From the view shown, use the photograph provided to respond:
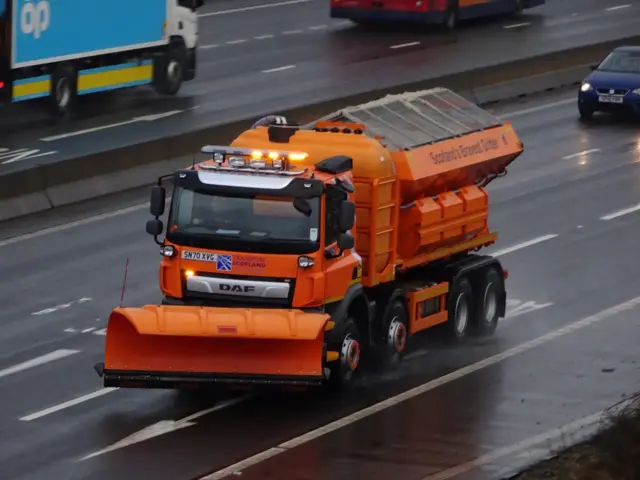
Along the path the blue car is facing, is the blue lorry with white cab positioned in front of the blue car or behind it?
in front

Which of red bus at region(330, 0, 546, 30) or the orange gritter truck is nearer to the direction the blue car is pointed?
the orange gritter truck

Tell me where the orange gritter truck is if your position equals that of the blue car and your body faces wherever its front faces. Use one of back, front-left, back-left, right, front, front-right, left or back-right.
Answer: front-left

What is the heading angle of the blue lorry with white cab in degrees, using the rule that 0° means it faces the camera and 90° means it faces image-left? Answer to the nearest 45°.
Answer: approximately 225°

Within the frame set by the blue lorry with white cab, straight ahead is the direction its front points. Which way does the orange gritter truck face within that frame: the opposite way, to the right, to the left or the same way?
the opposite way

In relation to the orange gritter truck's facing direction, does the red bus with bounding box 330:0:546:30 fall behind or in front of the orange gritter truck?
behind

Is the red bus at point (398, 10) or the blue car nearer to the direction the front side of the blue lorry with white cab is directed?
the red bus

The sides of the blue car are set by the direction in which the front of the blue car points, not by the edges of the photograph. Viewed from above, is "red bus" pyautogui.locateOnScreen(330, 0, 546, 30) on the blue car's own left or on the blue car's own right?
on the blue car's own right

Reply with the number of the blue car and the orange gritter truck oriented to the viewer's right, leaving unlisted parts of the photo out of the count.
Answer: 0
